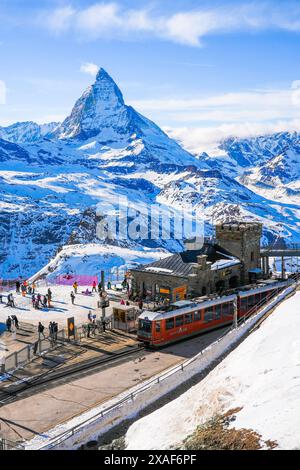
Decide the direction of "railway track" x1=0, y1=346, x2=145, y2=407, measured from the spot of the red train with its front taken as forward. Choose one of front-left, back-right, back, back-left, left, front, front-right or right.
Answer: front

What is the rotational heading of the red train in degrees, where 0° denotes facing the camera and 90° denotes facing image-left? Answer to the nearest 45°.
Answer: approximately 45°
